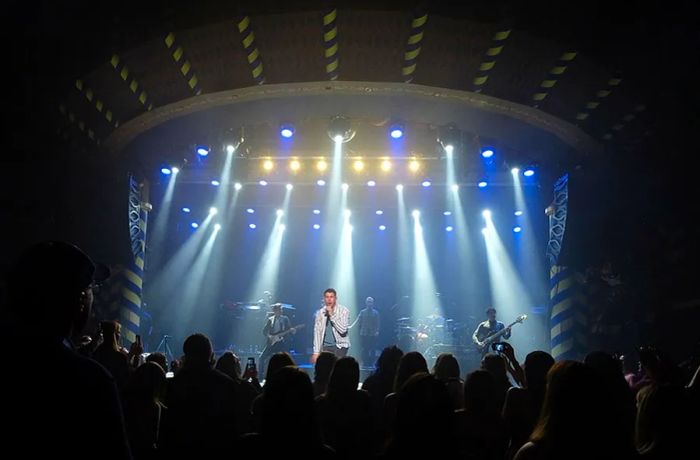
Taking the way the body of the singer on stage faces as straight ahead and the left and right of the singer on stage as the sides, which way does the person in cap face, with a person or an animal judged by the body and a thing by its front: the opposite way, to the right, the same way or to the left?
the opposite way

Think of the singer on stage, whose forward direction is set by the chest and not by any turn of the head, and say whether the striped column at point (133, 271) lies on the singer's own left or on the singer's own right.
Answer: on the singer's own right

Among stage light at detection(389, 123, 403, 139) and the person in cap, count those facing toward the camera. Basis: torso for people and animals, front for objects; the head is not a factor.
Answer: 1

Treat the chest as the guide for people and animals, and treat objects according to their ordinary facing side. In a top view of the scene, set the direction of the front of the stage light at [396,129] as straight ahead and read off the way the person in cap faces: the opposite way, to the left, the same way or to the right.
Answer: the opposite way

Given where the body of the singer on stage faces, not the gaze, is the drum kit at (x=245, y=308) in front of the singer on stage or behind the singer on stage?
behind

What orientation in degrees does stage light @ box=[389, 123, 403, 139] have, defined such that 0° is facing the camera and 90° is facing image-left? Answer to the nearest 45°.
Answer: approximately 0°

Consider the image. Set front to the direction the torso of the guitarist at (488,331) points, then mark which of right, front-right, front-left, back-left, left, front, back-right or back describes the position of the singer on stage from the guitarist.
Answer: front-right

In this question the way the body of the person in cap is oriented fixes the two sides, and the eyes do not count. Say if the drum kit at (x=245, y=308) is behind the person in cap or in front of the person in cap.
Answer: in front
